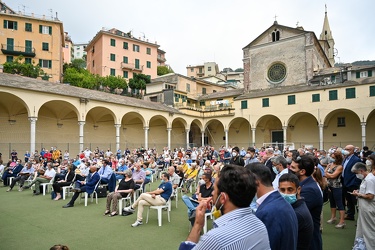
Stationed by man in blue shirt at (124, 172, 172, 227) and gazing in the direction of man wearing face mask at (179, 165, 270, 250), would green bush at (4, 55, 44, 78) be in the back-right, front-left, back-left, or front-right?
back-right

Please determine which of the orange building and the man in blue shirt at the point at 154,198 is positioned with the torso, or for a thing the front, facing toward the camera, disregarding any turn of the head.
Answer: the orange building

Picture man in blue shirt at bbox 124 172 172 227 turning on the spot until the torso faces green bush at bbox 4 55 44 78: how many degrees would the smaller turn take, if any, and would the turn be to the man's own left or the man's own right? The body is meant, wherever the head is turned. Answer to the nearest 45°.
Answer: approximately 45° to the man's own right

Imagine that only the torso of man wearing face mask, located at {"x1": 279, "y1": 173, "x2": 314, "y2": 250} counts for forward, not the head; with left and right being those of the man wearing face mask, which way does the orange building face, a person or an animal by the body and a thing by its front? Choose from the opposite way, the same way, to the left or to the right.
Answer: to the left

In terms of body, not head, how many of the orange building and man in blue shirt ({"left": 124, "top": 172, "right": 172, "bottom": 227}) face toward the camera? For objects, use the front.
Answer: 1

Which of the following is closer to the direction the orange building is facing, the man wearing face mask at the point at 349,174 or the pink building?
the man wearing face mask

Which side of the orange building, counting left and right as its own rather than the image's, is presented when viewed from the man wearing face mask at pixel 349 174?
front

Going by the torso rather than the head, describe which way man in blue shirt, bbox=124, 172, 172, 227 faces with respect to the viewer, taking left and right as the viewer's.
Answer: facing to the left of the viewer

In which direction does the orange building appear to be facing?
toward the camera

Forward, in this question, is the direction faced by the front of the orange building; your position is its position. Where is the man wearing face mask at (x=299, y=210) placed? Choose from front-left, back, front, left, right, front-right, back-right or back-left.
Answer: front

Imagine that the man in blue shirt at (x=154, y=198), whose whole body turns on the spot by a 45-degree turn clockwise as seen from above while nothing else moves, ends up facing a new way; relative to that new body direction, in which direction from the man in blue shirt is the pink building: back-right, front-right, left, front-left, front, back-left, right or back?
front-right
